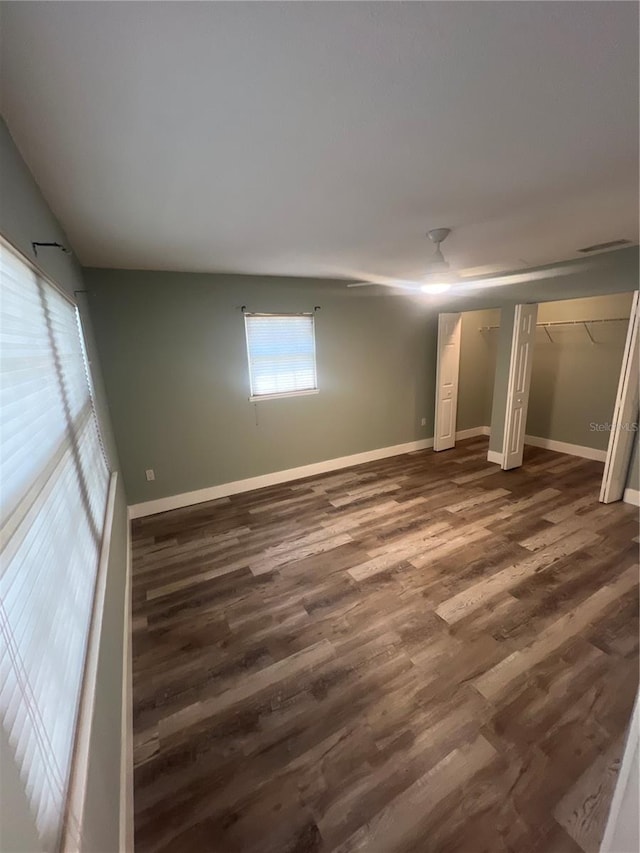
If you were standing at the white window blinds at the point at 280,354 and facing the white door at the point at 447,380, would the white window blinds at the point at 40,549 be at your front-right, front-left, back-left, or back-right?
back-right

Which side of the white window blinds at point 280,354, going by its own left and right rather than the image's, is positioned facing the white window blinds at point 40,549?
front

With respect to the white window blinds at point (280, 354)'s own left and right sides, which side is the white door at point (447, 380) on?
on its left

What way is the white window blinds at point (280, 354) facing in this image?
toward the camera

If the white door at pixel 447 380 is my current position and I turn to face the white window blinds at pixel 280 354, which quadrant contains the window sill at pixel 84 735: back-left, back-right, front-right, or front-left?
front-left

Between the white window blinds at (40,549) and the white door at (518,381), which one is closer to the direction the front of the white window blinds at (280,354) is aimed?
the white window blinds

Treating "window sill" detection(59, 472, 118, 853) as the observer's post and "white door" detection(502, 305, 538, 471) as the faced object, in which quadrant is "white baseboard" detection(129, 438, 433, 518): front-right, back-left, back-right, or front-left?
front-left

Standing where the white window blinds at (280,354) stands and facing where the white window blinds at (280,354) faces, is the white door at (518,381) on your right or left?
on your left

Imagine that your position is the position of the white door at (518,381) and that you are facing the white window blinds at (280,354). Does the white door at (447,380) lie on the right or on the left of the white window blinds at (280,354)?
right
